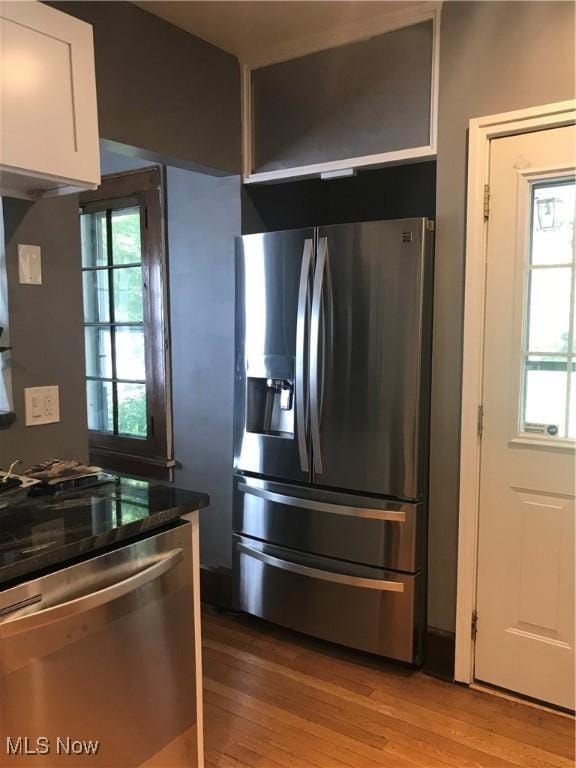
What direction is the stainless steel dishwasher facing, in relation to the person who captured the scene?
facing the viewer and to the right of the viewer

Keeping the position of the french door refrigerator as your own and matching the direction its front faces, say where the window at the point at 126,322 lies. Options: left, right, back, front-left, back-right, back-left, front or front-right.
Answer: right

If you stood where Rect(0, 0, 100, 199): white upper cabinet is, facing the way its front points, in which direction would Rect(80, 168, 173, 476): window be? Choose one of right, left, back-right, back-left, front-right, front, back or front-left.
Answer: back-left

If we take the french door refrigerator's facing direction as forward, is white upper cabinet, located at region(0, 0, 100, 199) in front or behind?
in front

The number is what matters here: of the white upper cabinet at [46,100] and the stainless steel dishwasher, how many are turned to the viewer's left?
0

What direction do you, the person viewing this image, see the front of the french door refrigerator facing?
facing the viewer and to the left of the viewer

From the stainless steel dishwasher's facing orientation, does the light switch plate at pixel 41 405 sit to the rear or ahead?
to the rear

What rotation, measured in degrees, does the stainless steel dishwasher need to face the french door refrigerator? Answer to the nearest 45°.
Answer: approximately 90° to its left
